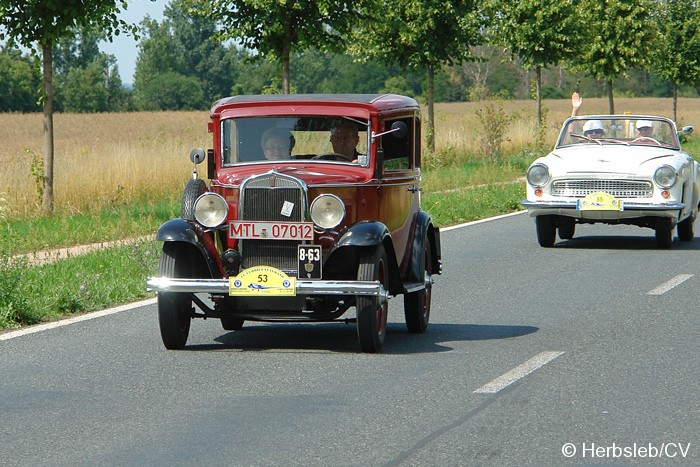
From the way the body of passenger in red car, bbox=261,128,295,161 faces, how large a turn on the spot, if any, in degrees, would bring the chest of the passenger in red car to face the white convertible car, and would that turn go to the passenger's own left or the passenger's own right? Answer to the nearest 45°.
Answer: approximately 135° to the passenger's own left

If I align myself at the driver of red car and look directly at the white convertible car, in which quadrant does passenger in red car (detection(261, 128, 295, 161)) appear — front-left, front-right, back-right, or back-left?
back-left

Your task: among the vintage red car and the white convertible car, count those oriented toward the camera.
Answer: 2

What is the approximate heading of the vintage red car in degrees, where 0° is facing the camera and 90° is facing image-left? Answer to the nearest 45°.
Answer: approximately 0°

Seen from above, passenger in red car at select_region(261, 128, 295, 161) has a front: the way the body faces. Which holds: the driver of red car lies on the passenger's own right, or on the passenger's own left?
on the passenger's own left

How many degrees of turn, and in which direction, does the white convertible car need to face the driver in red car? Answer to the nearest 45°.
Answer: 0° — it already faces them

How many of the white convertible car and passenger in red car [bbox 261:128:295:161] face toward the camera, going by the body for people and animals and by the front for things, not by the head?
2

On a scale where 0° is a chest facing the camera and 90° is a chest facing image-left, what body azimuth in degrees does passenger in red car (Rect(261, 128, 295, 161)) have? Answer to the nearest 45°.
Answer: approximately 0°

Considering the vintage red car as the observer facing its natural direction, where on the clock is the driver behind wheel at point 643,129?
The driver behind wheel is roughly at 7 o'clock from the vintage red car.
